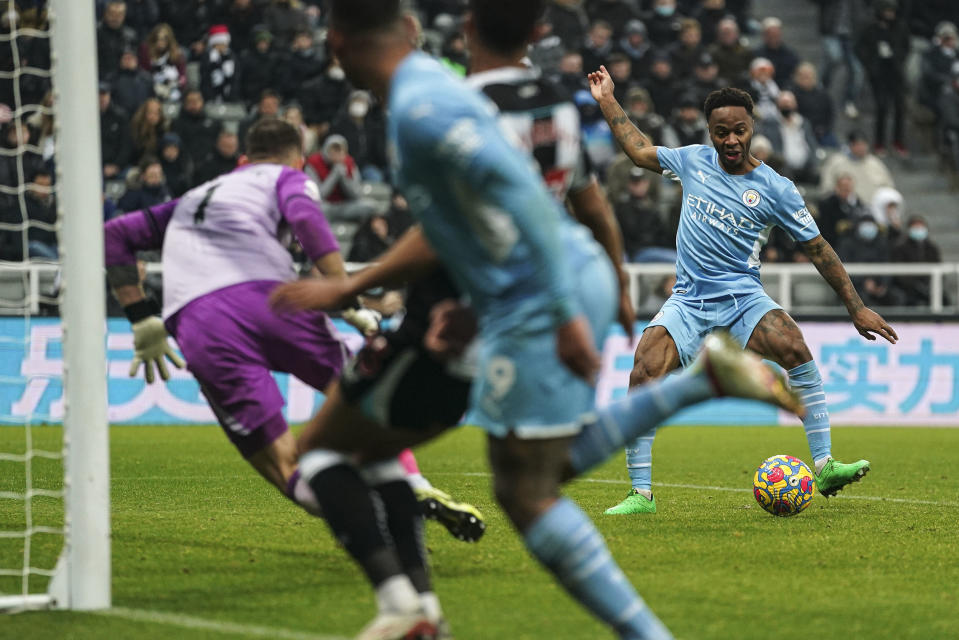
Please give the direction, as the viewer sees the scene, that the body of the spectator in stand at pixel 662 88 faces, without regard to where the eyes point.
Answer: toward the camera

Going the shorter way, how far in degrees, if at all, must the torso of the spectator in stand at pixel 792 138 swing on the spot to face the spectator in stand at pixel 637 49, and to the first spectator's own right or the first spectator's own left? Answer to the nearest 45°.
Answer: approximately 90° to the first spectator's own right

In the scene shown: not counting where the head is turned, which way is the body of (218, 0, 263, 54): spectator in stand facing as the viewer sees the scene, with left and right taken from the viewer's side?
facing the viewer

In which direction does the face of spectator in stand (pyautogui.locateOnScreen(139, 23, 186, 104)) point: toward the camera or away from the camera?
toward the camera

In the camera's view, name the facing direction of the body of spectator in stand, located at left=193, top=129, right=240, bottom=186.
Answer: toward the camera

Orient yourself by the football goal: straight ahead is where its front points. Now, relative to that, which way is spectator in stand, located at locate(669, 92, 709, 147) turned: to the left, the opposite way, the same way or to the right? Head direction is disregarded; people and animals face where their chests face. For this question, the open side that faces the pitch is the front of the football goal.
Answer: to the right

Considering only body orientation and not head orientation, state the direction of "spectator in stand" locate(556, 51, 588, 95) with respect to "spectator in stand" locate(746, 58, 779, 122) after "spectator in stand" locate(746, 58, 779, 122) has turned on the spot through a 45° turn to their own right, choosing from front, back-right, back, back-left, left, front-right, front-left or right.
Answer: front

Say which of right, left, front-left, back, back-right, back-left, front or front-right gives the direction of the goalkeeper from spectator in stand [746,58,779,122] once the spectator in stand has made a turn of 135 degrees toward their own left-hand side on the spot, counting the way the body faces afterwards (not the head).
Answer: back-right

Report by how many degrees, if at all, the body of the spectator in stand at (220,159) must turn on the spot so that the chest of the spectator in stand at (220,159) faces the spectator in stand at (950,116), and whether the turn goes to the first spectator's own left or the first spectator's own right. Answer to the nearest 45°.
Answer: approximately 90° to the first spectator's own left

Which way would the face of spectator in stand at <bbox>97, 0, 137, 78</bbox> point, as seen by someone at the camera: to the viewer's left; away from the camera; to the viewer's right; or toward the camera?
toward the camera

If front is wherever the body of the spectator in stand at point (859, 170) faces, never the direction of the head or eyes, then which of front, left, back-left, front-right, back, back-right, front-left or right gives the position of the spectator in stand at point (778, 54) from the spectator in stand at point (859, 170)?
back-right

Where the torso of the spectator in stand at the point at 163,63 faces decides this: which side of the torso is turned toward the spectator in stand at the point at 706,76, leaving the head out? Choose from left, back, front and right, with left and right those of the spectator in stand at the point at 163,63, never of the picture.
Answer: left

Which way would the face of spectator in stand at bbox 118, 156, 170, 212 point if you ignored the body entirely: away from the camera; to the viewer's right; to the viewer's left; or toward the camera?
toward the camera

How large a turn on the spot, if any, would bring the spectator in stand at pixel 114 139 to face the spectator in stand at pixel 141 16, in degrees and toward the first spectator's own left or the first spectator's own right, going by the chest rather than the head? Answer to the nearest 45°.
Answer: approximately 180°

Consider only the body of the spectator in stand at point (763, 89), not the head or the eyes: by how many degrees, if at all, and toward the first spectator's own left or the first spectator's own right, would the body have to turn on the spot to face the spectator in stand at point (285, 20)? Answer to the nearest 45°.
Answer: approximately 90° to the first spectator's own right

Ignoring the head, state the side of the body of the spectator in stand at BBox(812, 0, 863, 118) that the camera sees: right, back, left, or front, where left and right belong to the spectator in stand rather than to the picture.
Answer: front

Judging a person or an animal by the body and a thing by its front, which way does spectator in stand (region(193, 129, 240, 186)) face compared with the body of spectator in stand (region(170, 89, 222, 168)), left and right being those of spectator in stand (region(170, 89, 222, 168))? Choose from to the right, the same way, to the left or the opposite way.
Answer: the same way

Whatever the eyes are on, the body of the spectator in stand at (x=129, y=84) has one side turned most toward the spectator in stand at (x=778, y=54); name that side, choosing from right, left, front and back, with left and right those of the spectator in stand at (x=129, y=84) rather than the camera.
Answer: left

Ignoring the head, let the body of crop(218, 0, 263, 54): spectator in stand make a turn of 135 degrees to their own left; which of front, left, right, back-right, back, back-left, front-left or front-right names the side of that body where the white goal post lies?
back-right

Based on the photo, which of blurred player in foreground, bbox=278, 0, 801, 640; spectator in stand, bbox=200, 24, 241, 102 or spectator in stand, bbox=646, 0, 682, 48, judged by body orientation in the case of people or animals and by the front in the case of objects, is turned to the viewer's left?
the blurred player in foreground
